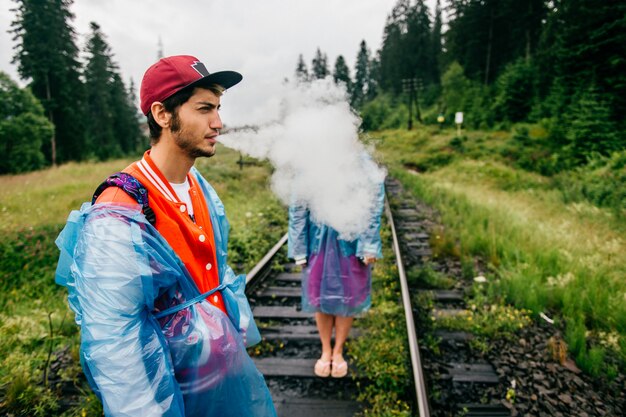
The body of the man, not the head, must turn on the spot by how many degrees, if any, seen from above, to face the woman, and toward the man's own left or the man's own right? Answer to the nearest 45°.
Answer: approximately 90° to the man's own left

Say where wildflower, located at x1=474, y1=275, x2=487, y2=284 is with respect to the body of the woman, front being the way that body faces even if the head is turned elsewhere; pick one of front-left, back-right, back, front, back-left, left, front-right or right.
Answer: back-left

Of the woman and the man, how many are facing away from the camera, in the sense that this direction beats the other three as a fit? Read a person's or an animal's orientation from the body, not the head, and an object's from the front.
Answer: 0

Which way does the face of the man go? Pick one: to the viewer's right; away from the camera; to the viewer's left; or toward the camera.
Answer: to the viewer's right

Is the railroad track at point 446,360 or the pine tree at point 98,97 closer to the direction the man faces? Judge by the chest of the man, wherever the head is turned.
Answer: the railroad track

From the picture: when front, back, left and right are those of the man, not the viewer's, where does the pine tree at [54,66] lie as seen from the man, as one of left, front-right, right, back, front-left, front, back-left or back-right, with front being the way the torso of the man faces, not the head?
back-left

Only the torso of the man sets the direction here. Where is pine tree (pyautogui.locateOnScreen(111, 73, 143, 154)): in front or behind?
behind

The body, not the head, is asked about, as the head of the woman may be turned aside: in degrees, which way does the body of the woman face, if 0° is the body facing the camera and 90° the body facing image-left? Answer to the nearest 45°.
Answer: approximately 0°

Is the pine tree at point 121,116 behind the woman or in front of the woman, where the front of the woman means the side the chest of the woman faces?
behind

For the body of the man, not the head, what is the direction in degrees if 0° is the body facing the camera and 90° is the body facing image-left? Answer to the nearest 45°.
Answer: approximately 315°

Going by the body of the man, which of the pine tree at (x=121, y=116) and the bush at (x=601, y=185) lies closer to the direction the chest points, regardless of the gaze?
the bush
